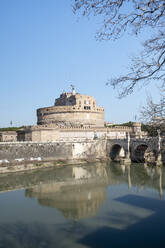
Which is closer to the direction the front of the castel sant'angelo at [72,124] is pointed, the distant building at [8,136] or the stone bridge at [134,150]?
the stone bridge

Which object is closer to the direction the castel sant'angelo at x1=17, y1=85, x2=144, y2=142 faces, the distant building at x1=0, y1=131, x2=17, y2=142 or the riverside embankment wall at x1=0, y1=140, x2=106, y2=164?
the riverside embankment wall

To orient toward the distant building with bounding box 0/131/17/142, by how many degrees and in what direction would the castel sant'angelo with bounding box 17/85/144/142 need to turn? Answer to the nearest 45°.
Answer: approximately 135° to its right

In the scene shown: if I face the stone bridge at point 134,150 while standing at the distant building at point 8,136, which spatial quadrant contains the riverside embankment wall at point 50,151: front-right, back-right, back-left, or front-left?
front-right

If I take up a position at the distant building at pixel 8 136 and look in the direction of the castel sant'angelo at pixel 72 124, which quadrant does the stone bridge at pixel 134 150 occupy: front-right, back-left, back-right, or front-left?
front-right

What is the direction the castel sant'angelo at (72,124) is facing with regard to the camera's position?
facing the viewer and to the right of the viewer

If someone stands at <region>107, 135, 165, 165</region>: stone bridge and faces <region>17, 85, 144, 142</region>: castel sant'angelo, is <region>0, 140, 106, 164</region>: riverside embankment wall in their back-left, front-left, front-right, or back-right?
front-left

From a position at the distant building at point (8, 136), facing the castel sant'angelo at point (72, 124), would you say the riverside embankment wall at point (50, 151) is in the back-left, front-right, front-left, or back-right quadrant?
front-right

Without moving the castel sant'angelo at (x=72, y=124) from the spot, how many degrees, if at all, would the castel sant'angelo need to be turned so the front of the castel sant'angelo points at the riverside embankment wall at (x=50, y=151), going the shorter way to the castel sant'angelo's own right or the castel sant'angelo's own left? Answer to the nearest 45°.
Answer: approximately 45° to the castel sant'angelo's own right
